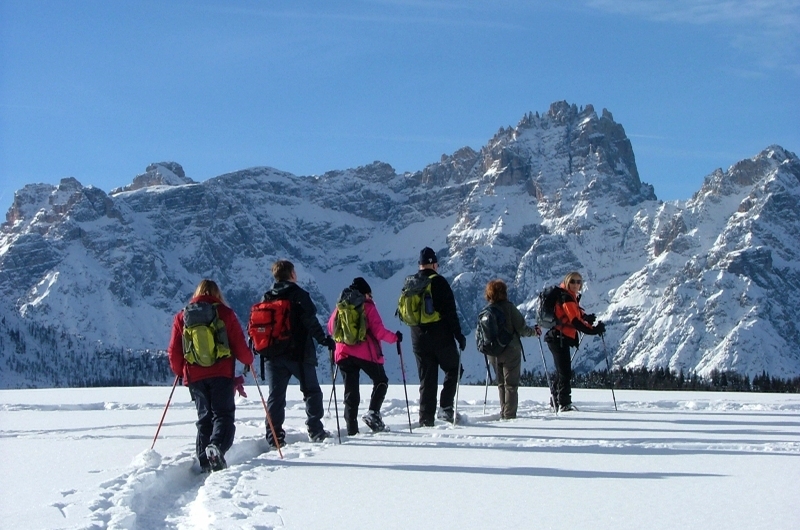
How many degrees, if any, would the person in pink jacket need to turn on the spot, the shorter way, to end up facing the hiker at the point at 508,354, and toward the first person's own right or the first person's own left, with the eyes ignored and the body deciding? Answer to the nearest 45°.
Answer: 0° — they already face them

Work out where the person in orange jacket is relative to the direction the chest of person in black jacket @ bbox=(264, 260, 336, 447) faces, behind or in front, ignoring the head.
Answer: in front

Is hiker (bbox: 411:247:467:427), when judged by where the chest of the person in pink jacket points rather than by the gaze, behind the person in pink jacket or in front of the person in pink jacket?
in front

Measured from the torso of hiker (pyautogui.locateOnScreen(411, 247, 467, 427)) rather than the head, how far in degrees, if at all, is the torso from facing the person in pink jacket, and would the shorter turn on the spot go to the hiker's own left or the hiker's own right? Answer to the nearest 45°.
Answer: approximately 180°

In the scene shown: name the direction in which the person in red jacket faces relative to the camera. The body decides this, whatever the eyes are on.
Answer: away from the camera

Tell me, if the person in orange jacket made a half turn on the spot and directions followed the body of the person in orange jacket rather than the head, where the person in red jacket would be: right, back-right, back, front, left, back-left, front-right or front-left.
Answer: front-left

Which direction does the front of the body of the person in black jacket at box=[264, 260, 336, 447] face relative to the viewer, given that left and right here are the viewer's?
facing away from the viewer and to the right of the viewer

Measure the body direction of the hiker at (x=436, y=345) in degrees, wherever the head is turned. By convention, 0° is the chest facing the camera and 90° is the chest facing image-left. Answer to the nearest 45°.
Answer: approximately 225°

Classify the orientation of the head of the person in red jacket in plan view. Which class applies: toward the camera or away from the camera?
away from the camera

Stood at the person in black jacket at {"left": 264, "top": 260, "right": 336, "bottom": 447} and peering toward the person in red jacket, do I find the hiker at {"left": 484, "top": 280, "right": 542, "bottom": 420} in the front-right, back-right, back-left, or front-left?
back-left

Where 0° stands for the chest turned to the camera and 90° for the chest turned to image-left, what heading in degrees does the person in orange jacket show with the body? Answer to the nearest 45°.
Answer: approximately 270°

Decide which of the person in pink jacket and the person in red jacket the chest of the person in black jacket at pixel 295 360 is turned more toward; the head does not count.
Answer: the person in pink jacket
